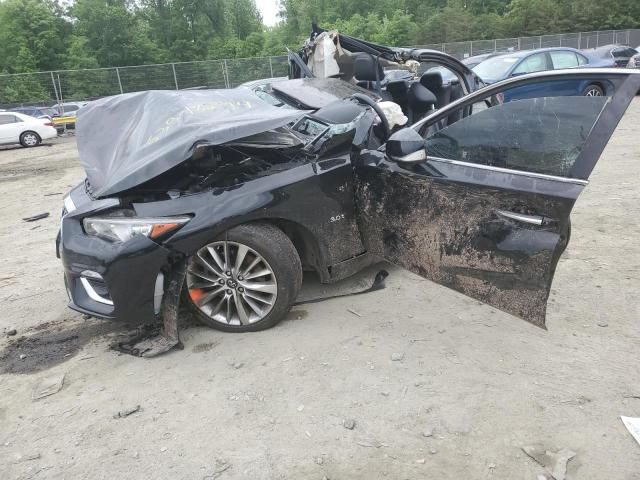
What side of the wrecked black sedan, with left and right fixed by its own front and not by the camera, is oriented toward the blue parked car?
back

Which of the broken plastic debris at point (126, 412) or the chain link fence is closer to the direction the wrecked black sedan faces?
the broken plastic debris

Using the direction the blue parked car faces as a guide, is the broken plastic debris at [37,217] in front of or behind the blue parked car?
in front

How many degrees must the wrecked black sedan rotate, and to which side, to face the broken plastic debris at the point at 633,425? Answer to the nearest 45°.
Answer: approximately 90° to its left

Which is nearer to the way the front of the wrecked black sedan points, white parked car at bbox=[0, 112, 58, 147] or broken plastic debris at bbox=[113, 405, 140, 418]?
the broken plastic debris

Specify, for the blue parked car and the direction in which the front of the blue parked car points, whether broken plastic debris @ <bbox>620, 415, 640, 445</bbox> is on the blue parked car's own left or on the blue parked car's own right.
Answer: on the blue parked car's own left

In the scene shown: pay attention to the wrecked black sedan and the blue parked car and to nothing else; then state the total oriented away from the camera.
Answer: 0

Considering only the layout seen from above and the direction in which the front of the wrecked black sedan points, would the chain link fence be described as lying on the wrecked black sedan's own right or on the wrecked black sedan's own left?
on the wrecked black sedan's own right

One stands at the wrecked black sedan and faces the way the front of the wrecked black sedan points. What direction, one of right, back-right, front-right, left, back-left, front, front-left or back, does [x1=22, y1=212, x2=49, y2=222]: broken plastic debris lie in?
right

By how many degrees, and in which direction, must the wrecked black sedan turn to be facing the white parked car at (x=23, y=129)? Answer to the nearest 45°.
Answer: approximately 90° to its right

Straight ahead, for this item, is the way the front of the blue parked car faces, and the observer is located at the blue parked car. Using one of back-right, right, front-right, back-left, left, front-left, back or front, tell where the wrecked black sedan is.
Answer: front-left

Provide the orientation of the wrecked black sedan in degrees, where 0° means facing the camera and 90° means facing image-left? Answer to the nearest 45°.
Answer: approximately 45°

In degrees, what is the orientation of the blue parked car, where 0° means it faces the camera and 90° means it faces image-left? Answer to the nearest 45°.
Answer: approximately 45°

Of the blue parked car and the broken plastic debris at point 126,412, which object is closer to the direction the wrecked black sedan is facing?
the broken plastic debris
